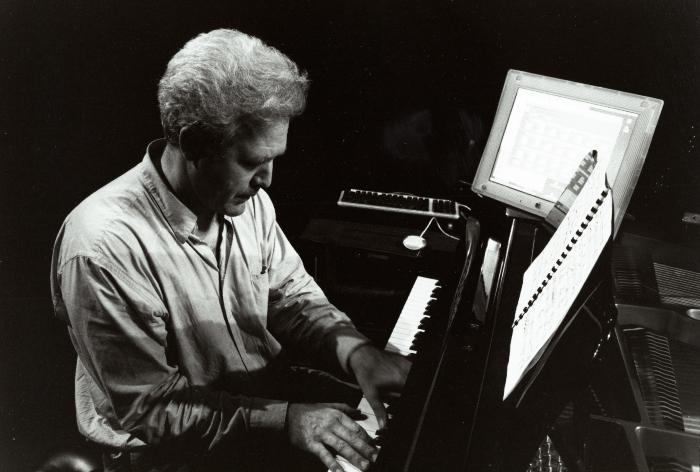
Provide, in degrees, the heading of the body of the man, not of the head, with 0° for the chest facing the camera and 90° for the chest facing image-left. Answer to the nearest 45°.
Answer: approximately 315°

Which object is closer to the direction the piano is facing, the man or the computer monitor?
the man

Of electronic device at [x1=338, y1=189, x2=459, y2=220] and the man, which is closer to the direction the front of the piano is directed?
the man

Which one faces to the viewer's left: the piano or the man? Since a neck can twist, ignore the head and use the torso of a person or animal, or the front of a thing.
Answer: the piano

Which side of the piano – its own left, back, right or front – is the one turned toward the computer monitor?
right

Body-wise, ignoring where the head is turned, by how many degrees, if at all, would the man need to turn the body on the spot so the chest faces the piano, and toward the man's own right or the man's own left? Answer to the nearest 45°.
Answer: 0° — they already face it

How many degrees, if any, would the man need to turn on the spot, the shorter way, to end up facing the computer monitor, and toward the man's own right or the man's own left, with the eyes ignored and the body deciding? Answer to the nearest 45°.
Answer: approximately 90° to the man's own left

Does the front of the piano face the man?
yes

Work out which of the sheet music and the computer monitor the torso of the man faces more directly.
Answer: the sheet music

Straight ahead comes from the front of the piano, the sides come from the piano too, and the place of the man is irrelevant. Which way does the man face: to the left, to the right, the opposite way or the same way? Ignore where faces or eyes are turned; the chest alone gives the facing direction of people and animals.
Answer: the opposite way

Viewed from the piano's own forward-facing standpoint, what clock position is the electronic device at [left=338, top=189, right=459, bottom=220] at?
The electronic device is roughly at 2 o'clock from the piano.

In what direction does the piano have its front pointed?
to the viewer's left

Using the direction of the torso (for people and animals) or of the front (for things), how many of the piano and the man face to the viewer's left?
1
